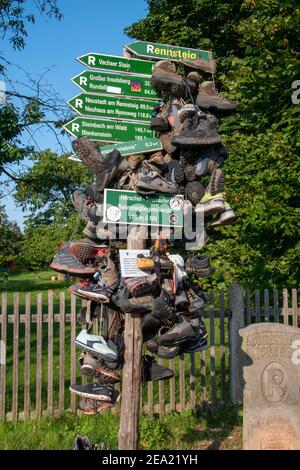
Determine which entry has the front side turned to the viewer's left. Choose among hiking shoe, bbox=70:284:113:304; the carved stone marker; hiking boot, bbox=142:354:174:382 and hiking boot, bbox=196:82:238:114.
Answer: hiking shoe, bbox=70:284:113:304

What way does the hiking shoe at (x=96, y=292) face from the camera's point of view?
to the viewer's left

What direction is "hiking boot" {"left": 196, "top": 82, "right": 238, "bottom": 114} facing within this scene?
to the viewer's right
